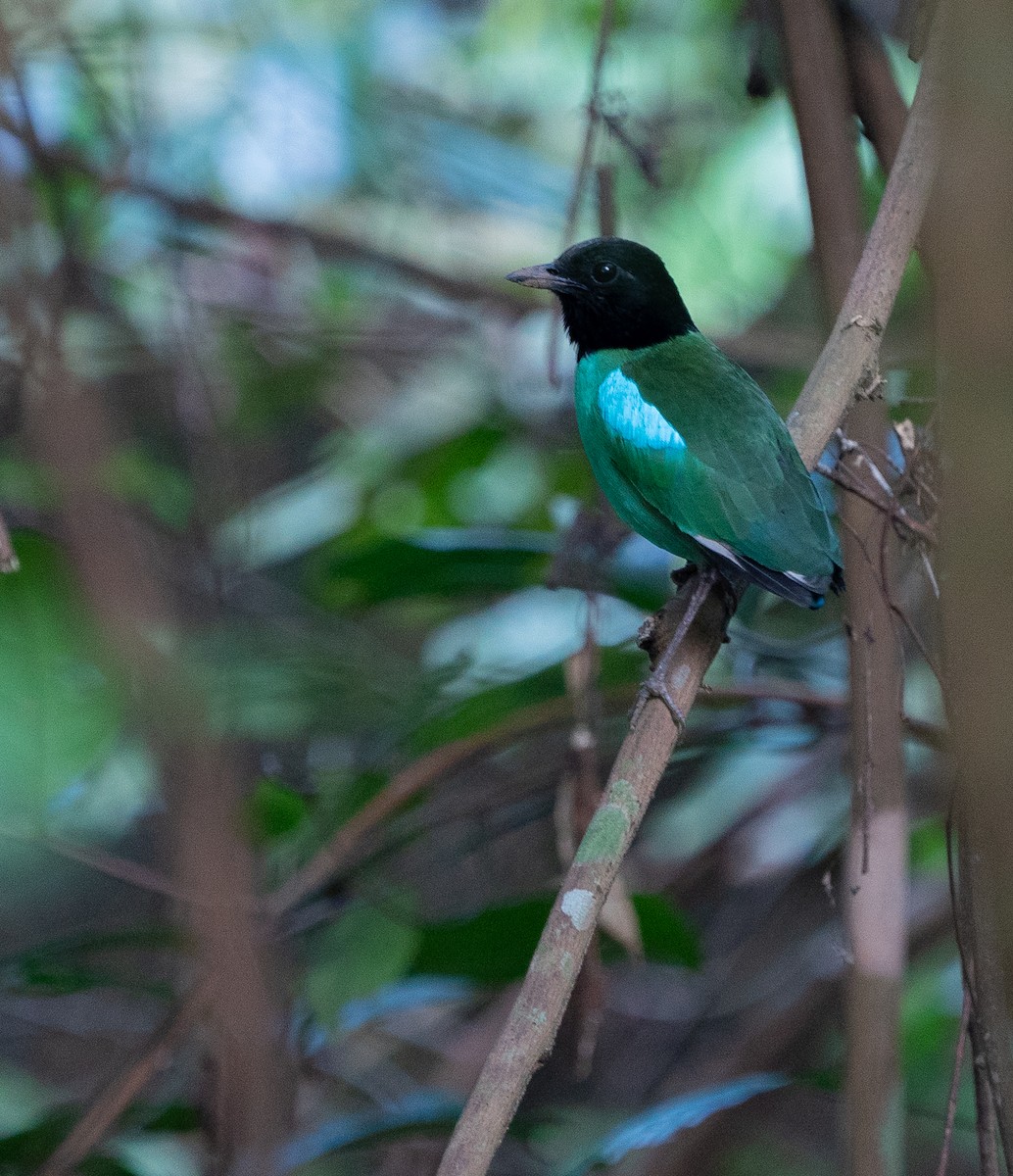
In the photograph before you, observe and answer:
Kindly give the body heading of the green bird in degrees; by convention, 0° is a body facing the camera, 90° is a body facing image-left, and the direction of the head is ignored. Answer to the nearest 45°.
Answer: approximately 90°

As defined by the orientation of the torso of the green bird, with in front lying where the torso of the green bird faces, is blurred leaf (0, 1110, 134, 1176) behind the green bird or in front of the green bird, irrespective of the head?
in front

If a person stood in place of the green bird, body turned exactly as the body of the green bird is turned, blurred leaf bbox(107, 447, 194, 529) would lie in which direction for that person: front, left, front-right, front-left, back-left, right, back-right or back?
front-right

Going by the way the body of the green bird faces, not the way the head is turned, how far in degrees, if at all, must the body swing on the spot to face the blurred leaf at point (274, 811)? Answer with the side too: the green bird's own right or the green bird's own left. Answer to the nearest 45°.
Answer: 0° — it already faces it

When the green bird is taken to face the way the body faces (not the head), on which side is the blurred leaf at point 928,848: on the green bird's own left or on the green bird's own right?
on the green bird's own right
